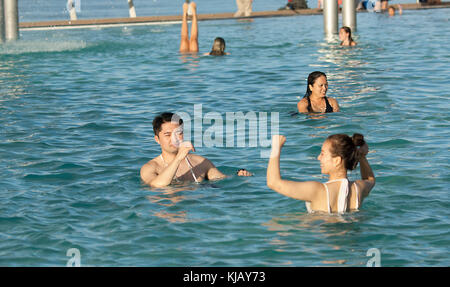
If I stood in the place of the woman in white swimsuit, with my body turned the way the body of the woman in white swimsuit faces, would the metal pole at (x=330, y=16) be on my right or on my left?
on my right

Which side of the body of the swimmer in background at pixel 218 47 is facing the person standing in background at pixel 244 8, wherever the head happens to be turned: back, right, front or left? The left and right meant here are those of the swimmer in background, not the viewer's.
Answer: front

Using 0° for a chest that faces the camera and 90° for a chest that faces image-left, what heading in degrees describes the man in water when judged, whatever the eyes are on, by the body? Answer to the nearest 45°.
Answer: approximately 315°

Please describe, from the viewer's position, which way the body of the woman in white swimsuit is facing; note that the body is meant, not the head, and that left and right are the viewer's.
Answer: facing away from the viewer and to the left of the viewer

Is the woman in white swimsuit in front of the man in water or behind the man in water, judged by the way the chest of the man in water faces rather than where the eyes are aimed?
in front

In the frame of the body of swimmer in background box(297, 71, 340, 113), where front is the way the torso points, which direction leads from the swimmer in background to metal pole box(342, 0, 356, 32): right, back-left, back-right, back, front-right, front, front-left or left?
back-left

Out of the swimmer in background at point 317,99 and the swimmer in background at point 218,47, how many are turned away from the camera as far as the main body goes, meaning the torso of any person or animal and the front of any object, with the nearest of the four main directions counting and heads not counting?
1

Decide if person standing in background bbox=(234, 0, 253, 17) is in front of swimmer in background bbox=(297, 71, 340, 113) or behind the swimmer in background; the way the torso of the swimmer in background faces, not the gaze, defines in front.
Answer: behind

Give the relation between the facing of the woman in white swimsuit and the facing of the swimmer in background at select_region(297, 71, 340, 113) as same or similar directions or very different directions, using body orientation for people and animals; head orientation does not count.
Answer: very different directions

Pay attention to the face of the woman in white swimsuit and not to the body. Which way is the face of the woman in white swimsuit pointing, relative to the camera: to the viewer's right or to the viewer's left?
to the viewer's left

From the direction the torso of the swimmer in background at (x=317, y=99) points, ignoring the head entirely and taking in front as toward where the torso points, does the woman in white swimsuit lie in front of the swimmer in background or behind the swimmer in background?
in front

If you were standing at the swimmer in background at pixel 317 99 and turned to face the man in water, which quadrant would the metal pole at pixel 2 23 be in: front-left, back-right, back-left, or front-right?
back-right

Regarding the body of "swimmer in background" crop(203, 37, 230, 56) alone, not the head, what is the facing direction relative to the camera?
away from the camera

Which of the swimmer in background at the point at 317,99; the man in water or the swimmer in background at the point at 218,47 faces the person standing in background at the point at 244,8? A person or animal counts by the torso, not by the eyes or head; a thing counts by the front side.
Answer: the swimmer in background at the point at 218,47

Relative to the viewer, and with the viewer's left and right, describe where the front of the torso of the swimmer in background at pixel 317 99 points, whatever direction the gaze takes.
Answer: facing the viewer and to the right of the viewer

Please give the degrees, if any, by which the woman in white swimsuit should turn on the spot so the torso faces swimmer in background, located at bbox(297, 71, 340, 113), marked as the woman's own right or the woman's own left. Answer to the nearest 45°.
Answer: approximately 45° to the woman's own right
